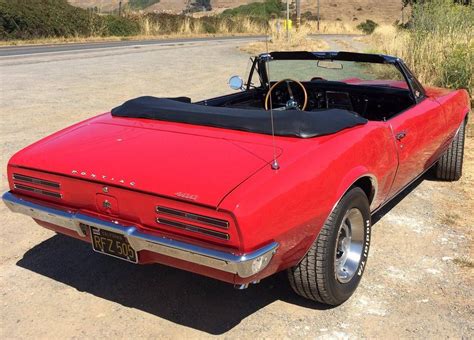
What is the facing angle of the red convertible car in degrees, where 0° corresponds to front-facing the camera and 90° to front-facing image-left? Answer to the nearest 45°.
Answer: approximately 225°

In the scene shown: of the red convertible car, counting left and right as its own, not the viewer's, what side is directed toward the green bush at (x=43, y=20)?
left
